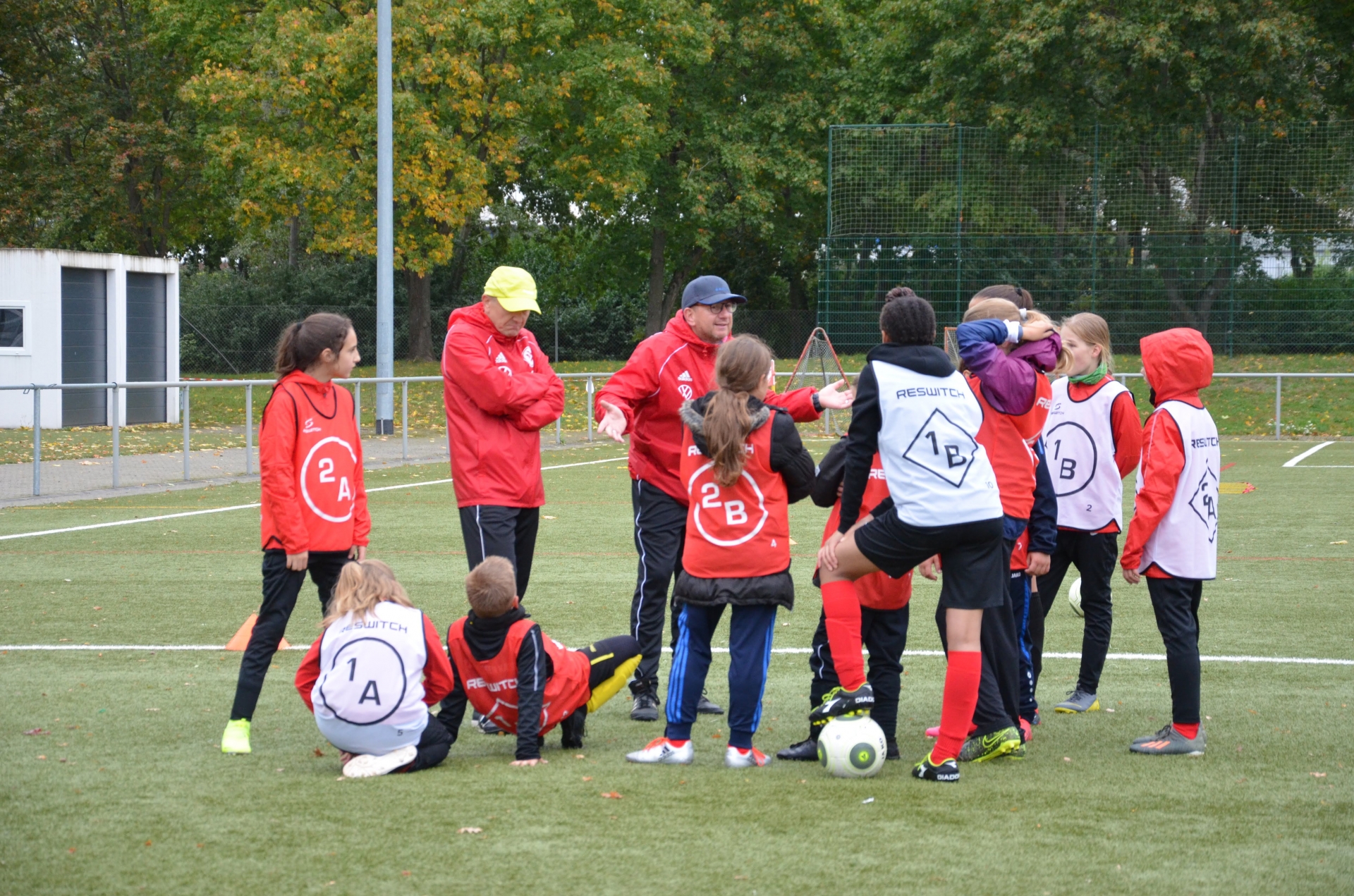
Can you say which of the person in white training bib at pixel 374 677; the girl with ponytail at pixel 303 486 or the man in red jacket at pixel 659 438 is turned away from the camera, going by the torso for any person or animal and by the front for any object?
the person in white training bib

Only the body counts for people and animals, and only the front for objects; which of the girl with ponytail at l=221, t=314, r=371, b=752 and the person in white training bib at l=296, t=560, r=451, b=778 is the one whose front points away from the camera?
the person in white training bib

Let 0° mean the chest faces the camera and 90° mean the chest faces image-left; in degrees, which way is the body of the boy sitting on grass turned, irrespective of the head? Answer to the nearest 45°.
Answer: approximately 225°

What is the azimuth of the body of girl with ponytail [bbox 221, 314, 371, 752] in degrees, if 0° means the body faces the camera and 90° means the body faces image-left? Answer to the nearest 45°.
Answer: approximately 315°

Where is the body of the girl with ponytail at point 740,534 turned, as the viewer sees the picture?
away from the camera

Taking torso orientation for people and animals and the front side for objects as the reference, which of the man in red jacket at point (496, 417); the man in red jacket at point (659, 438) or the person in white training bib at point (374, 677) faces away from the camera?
the person in white training bib

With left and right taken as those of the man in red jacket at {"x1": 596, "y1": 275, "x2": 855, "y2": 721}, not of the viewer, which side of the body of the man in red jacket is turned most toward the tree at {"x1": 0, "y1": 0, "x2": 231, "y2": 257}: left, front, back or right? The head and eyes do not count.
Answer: back

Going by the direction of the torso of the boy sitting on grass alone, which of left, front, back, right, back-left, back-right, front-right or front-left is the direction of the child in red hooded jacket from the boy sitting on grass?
front-right

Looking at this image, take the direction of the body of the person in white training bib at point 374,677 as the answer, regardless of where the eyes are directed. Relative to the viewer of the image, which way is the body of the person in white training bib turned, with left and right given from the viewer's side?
facing away from the viewer

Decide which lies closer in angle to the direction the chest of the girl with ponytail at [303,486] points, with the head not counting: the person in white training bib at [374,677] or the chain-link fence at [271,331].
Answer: the person in white training bib

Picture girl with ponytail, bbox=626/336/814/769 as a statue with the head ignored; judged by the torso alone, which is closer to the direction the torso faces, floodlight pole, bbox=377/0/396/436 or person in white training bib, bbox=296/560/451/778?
the floodlight pole

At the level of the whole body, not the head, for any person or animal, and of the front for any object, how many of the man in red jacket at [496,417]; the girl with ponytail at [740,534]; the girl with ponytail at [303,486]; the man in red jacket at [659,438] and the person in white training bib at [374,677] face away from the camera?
2

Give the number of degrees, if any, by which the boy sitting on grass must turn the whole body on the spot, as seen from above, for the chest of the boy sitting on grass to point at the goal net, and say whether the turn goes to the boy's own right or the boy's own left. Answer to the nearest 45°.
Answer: approximately 45° to the boy's own left
